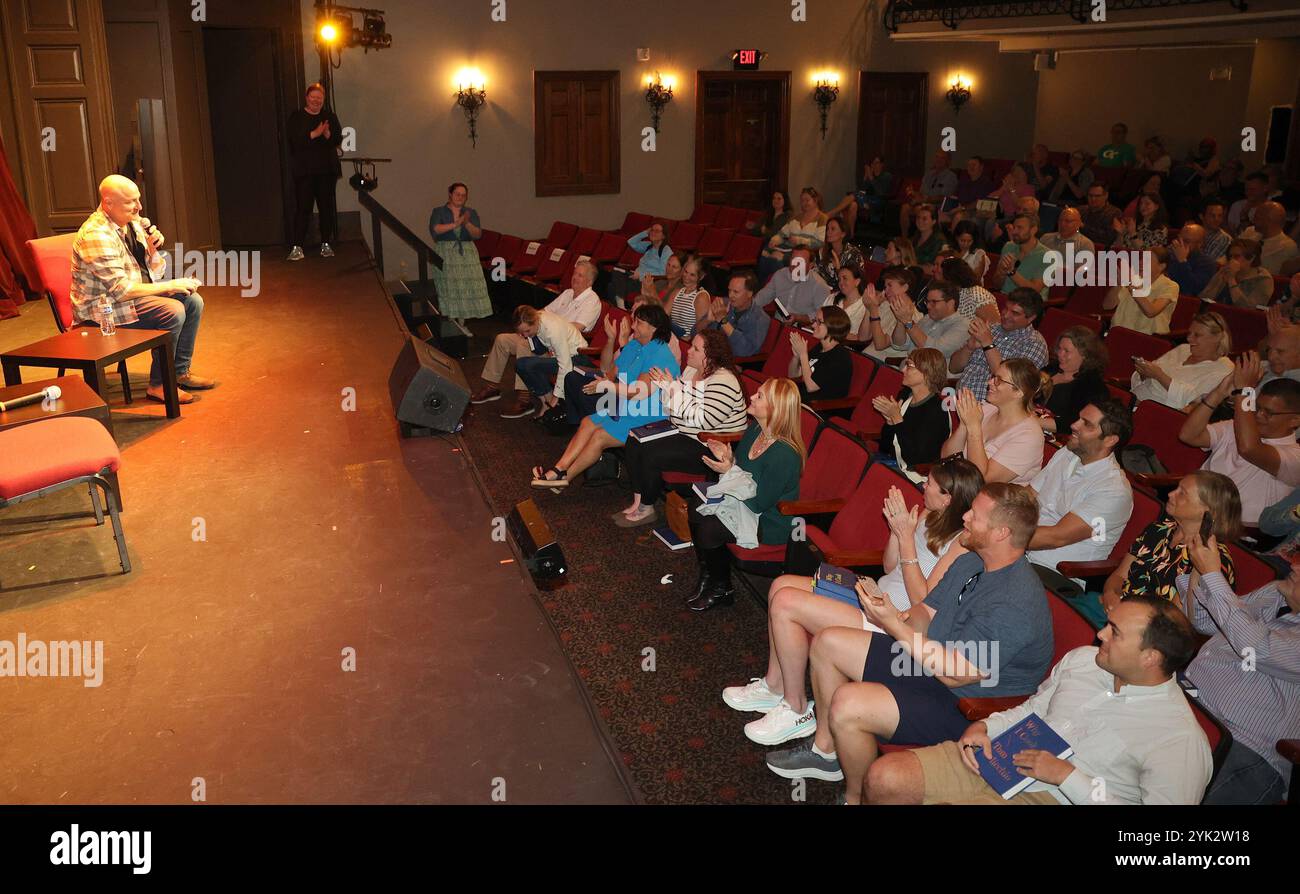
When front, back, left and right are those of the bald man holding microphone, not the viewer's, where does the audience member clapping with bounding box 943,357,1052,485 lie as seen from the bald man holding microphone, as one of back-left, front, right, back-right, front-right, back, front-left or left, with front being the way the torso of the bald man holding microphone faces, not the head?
front-right

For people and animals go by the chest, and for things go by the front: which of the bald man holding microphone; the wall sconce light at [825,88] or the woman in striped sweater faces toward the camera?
the wall sconce light

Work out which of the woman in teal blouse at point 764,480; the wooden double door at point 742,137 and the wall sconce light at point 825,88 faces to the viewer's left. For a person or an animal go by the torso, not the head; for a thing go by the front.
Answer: the woman in teal blouse

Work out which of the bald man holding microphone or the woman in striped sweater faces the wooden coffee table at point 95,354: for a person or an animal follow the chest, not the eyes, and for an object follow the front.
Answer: the woman in striped sweater

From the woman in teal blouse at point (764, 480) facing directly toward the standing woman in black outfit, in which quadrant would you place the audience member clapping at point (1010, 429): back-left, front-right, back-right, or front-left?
back-right

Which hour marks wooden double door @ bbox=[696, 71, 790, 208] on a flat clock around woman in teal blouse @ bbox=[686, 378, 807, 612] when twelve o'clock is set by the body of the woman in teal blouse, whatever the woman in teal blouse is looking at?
The wooden double door is roughly at 3 o'clock from the woman in teal blouse.

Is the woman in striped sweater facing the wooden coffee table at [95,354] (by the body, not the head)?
yes

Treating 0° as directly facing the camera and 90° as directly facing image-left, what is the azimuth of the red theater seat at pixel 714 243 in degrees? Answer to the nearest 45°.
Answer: approximately 45°

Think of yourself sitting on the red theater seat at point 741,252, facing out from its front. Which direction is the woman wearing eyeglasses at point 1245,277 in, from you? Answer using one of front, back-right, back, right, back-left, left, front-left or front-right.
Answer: left

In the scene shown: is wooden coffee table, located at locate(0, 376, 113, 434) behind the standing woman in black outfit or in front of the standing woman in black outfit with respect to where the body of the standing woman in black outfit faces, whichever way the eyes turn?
in front

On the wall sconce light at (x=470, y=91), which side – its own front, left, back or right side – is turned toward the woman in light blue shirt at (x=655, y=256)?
front

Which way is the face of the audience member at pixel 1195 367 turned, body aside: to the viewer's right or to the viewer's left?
to the viewer's left

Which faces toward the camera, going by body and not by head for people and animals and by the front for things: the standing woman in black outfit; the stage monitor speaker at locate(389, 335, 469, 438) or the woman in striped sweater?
the standing woman in black outfit

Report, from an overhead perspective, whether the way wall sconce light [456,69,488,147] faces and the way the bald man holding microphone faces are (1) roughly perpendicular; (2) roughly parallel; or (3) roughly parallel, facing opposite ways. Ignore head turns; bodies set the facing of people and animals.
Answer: roughly perpendicular

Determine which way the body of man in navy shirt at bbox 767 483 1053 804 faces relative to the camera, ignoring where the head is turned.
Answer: to the viewer's left

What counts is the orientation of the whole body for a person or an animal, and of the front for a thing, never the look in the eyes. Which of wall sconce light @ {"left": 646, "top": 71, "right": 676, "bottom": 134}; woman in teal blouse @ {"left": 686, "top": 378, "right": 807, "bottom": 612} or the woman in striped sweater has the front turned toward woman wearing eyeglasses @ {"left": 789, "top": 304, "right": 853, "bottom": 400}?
the wall sconce light

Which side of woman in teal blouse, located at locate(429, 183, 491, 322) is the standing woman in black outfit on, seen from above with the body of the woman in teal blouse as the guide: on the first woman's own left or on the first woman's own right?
on the first woman's own right
